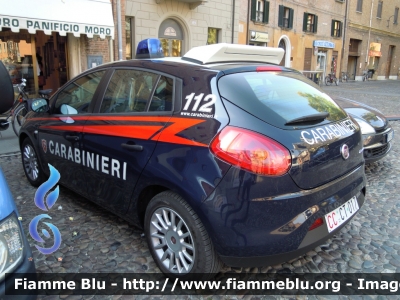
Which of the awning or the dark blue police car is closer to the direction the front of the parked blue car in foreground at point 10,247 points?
the dark blue police car

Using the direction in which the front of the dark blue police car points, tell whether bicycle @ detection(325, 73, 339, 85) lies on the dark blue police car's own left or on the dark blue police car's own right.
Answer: on the dark blue police car's own right

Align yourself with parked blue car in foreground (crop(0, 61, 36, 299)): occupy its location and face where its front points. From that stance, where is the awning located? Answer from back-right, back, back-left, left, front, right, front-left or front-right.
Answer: back-left

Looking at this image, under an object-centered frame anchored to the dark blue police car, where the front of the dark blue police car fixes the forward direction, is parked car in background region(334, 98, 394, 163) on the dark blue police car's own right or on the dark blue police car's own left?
on the dark blue police car's own right

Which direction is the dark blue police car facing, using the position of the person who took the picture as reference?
facing away from the viewer and to the left of the viewer

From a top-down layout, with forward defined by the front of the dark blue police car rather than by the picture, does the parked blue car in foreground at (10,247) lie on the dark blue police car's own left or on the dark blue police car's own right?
on the dark blue police car's own left

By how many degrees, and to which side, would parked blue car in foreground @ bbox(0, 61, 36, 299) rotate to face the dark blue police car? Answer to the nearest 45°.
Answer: approximately 45° to its left

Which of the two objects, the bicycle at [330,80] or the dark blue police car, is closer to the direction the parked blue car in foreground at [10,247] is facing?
the dark blue police car

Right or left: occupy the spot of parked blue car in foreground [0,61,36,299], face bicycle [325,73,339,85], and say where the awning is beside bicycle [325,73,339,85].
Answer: left

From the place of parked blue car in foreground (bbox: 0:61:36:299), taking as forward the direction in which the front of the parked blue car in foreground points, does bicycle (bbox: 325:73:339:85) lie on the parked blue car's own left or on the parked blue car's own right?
on the parked blue car's own left

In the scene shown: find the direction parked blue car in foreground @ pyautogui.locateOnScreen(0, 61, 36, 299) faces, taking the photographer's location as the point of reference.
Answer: facing the viewer and to the right of the viewer

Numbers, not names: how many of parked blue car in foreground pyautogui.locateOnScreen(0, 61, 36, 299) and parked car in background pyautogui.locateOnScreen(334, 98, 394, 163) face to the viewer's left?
0
